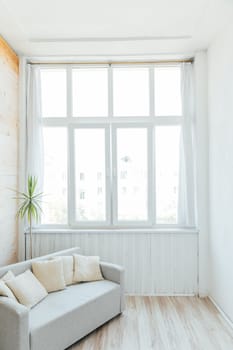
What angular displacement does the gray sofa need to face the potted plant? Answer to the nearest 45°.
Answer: approximately 135° to its left

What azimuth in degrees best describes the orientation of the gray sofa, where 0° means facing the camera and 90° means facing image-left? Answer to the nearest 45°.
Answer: approximately 315°
